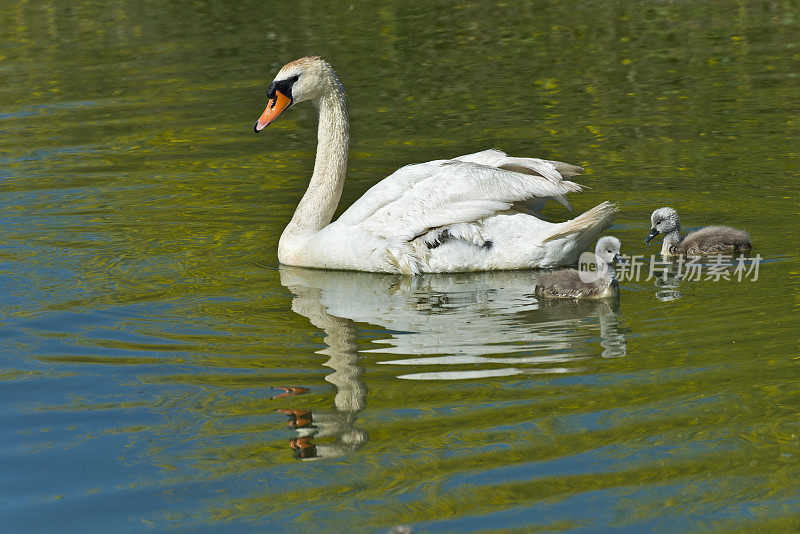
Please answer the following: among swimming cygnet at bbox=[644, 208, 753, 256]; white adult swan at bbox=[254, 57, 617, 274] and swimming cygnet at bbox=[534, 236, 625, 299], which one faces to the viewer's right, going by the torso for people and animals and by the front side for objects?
swimming cygnet at bbox=[534, 236, 625, 299]

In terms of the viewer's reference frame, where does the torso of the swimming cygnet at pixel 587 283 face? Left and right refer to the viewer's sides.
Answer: facing to the right of the viewer

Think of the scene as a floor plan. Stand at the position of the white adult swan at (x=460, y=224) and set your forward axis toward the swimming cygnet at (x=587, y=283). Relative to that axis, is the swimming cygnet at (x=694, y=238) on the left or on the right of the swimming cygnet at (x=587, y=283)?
left

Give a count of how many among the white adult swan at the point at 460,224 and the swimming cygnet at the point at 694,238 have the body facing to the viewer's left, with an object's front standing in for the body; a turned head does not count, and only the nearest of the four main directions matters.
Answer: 2

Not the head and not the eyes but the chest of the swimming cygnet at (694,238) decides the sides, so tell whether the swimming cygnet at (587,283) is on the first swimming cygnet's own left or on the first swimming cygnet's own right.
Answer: on the first swimming cygnet's own left

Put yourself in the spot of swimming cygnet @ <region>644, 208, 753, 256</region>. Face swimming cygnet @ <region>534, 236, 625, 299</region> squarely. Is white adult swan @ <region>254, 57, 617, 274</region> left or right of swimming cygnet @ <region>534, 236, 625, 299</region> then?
right

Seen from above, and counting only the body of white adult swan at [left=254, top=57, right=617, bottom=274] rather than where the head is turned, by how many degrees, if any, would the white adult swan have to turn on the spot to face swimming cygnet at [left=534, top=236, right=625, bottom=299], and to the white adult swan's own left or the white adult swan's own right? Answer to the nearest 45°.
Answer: approximately 135° to the white adult swan's own left

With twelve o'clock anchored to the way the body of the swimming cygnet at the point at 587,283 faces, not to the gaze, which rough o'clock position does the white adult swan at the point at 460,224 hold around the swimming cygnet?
The white adult swan is roughly at 7 o'clock from the swimming cygnet.

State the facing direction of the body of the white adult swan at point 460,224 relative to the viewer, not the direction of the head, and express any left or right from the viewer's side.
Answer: facing to the left of the viewer

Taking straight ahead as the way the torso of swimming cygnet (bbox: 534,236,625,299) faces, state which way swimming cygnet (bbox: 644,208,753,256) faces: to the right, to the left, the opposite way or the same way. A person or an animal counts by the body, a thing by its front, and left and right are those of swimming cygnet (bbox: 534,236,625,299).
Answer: the opposite way

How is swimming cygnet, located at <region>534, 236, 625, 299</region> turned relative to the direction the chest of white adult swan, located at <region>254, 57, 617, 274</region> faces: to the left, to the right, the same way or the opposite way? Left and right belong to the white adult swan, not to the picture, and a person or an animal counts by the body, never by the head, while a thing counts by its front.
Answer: the opposite way

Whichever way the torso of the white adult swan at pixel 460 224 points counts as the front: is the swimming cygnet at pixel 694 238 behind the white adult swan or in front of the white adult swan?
behind

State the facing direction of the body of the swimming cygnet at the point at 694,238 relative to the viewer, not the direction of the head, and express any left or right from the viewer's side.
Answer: facing to the left of the viewer
